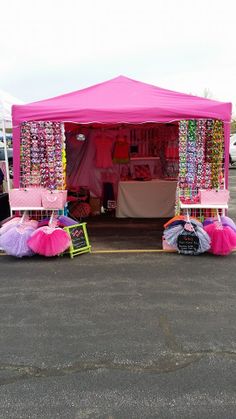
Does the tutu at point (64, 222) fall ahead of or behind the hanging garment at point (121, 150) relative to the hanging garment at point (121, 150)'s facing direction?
ahead

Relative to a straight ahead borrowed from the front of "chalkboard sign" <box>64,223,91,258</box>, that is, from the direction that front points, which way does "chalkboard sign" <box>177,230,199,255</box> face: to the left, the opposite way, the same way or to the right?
the same way

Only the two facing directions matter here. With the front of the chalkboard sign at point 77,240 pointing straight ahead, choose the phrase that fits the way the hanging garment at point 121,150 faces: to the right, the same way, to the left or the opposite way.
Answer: the same way

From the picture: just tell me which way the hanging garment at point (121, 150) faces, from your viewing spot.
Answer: facing the viewer

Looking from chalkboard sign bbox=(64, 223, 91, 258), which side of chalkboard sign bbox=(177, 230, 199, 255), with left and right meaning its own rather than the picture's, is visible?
right

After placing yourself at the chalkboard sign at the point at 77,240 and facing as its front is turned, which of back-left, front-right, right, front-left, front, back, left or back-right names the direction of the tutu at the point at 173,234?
left

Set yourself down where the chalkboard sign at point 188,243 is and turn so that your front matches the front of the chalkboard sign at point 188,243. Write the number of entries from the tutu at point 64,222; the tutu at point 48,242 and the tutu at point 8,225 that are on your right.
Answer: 3

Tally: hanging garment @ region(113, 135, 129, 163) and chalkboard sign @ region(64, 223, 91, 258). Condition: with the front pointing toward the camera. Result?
2

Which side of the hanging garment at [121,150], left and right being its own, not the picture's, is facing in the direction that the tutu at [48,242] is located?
front

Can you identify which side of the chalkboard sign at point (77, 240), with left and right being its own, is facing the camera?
front

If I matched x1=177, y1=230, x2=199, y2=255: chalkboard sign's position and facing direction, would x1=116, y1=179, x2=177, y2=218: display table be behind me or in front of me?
behind

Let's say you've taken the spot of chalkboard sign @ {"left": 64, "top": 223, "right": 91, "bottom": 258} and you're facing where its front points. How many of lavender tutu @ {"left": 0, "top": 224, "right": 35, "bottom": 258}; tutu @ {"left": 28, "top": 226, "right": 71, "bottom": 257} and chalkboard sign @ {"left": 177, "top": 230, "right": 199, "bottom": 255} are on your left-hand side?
1

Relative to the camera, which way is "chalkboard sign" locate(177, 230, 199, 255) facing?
toward the camera

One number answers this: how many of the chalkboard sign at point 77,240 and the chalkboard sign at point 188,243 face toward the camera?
2
